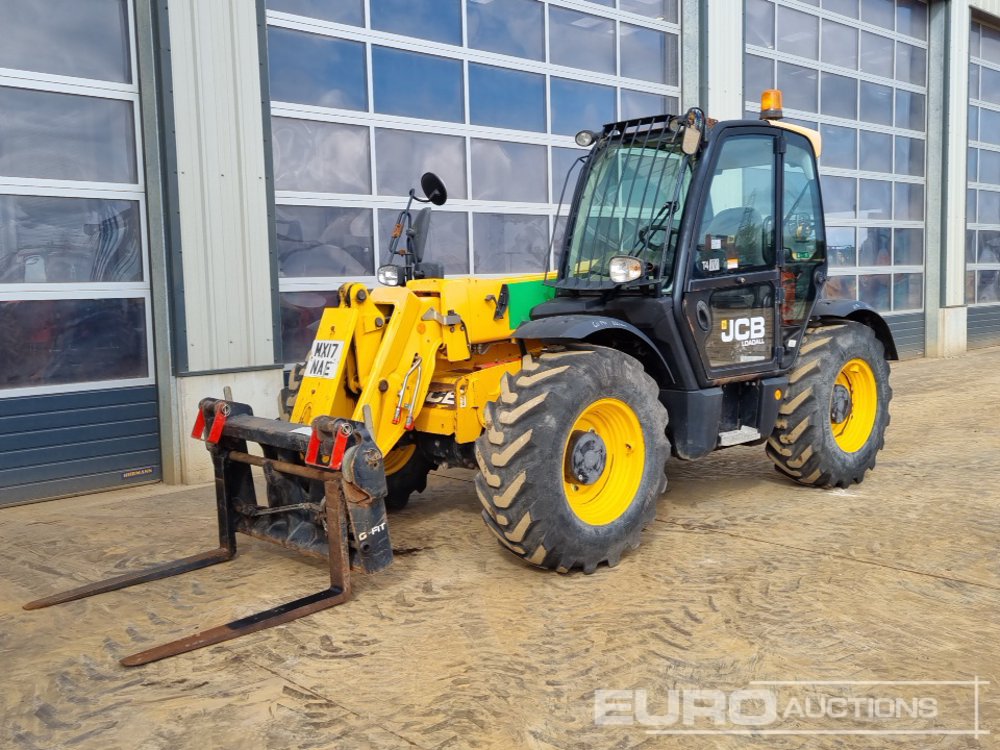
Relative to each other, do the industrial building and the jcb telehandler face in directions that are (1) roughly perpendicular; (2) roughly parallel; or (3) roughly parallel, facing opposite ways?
roughly perpendicular

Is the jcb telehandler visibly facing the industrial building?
no

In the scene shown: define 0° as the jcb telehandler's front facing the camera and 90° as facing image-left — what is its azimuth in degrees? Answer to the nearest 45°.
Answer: approximately 45°

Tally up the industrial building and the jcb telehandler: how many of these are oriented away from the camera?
0

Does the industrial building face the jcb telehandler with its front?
yes

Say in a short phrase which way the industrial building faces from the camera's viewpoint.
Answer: facing the viewer and to the right of the viewer
